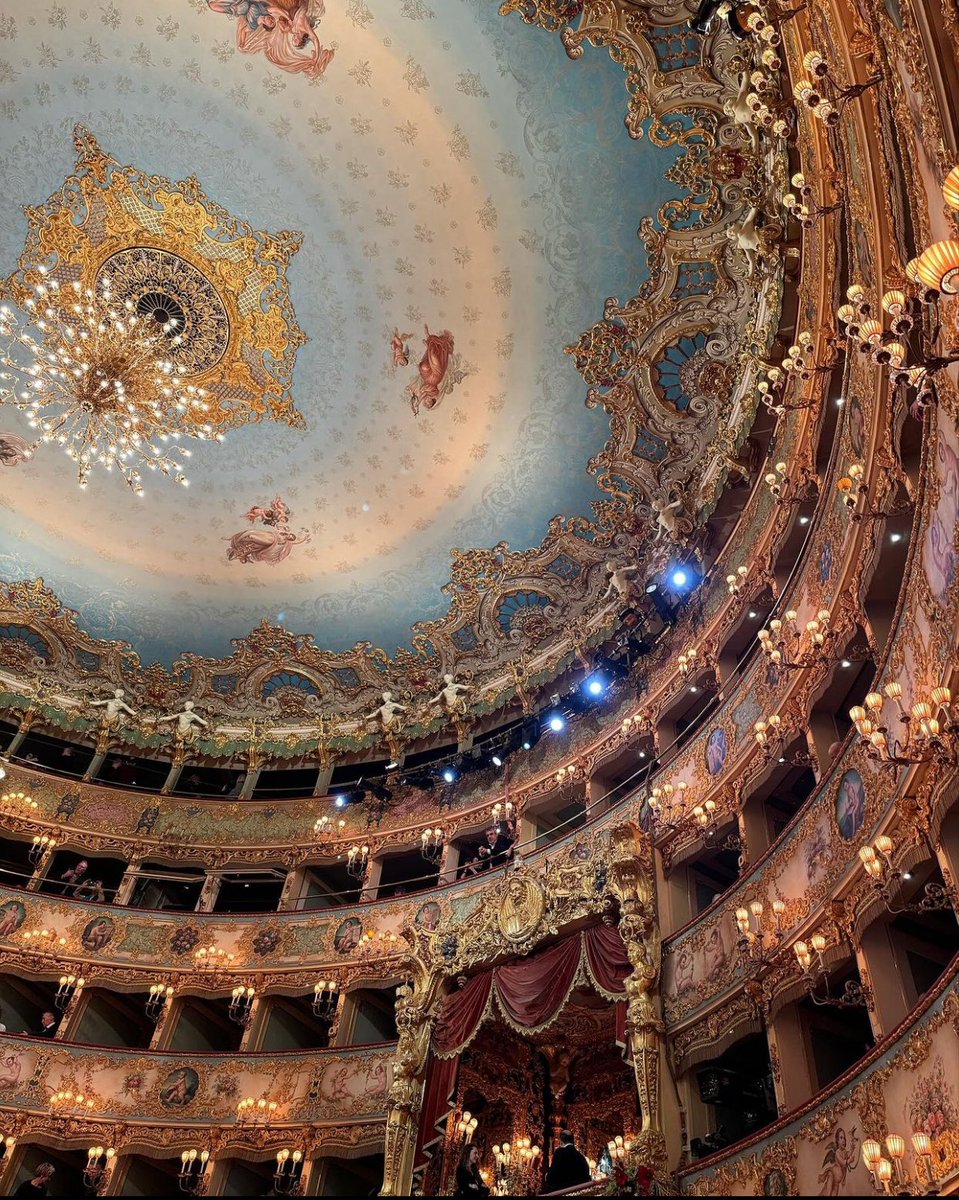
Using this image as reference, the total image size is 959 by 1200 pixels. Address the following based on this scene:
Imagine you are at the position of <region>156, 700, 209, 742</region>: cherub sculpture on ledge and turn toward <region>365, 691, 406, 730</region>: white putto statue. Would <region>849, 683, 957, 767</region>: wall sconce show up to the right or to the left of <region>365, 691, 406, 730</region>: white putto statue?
right

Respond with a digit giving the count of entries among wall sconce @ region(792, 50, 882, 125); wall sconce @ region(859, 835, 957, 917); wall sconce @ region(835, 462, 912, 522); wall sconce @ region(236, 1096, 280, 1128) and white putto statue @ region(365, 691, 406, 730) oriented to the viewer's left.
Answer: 3

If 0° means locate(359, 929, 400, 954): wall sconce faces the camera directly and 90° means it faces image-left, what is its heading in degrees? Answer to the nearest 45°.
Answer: approximately 0°

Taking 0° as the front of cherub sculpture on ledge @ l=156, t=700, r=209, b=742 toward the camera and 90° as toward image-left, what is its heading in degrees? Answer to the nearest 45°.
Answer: approximately 0°

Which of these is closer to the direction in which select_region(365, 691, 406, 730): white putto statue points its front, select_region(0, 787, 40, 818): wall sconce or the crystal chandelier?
the crystal chandelier

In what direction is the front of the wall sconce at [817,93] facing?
to the viewer's left

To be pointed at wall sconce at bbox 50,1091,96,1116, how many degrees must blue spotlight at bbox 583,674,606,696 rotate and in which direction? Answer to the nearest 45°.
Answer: approximately 90° to its right

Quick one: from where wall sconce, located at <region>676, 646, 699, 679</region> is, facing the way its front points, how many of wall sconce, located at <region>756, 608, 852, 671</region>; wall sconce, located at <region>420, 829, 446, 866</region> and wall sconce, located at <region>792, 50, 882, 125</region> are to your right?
1

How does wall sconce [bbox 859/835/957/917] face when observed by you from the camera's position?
facing to the left of the viewer
